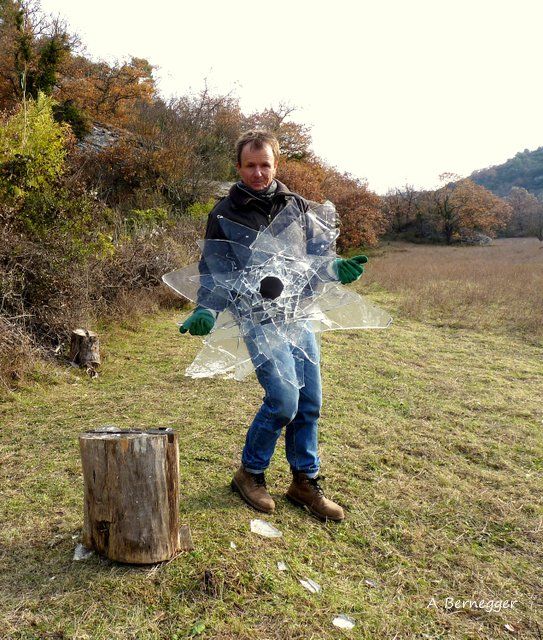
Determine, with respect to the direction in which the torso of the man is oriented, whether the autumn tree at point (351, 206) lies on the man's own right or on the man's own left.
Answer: on the man's own left

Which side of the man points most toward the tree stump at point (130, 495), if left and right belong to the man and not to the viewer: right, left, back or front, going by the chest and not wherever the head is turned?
right

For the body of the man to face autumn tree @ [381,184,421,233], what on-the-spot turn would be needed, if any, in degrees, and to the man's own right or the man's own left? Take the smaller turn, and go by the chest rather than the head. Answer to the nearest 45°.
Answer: approximately 135° to the man's own left

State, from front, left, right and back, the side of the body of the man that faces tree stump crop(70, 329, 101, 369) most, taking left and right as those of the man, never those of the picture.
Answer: back

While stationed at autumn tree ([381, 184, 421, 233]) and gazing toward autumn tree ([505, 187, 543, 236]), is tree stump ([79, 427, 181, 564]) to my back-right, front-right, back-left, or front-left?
back-right
